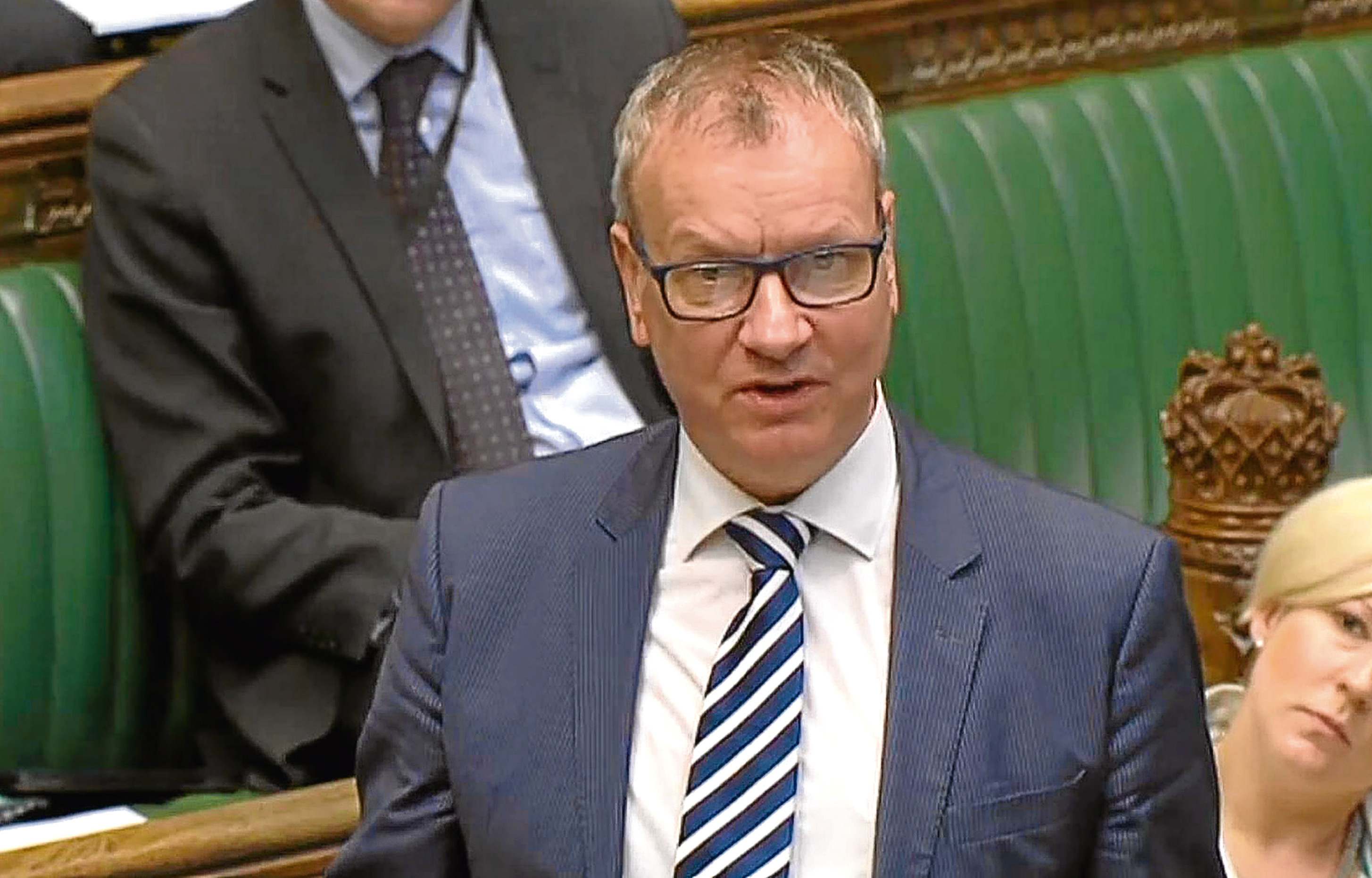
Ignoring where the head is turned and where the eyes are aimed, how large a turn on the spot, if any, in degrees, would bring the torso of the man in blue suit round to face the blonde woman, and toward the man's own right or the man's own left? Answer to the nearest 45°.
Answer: approximately 135° to the man's own left

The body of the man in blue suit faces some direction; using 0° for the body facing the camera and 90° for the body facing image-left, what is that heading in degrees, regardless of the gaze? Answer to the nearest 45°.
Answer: approximately 0°

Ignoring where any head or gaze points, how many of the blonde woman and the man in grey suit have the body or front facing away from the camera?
0

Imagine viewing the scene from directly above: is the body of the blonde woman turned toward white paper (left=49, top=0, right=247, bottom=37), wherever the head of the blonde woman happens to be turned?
no

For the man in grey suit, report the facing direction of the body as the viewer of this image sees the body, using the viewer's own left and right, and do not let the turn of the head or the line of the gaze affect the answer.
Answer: facing the viewer and to the right of the viewer

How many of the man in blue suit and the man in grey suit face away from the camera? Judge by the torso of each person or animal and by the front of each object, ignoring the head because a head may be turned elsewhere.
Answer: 0

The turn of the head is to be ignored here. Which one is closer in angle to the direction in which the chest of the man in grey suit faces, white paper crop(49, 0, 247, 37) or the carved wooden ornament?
the carved wooden ornament

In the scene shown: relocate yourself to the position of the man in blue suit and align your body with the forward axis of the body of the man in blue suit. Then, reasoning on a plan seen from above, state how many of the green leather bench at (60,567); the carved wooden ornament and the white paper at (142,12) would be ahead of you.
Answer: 0

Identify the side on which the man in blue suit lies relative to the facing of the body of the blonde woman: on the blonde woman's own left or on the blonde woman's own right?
on the blonde woman's own right

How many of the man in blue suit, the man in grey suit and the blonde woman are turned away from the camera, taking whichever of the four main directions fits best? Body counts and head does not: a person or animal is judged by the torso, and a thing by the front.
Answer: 0

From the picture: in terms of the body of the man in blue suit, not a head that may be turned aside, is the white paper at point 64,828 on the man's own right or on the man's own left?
on the man's own right

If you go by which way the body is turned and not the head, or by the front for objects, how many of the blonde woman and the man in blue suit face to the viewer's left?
0

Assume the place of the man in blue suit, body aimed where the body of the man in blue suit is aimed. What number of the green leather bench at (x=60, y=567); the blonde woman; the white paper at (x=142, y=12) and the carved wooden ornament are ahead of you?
0
